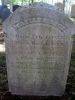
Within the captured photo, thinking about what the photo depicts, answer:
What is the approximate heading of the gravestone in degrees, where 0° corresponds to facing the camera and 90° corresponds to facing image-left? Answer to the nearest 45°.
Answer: approximately 0°
